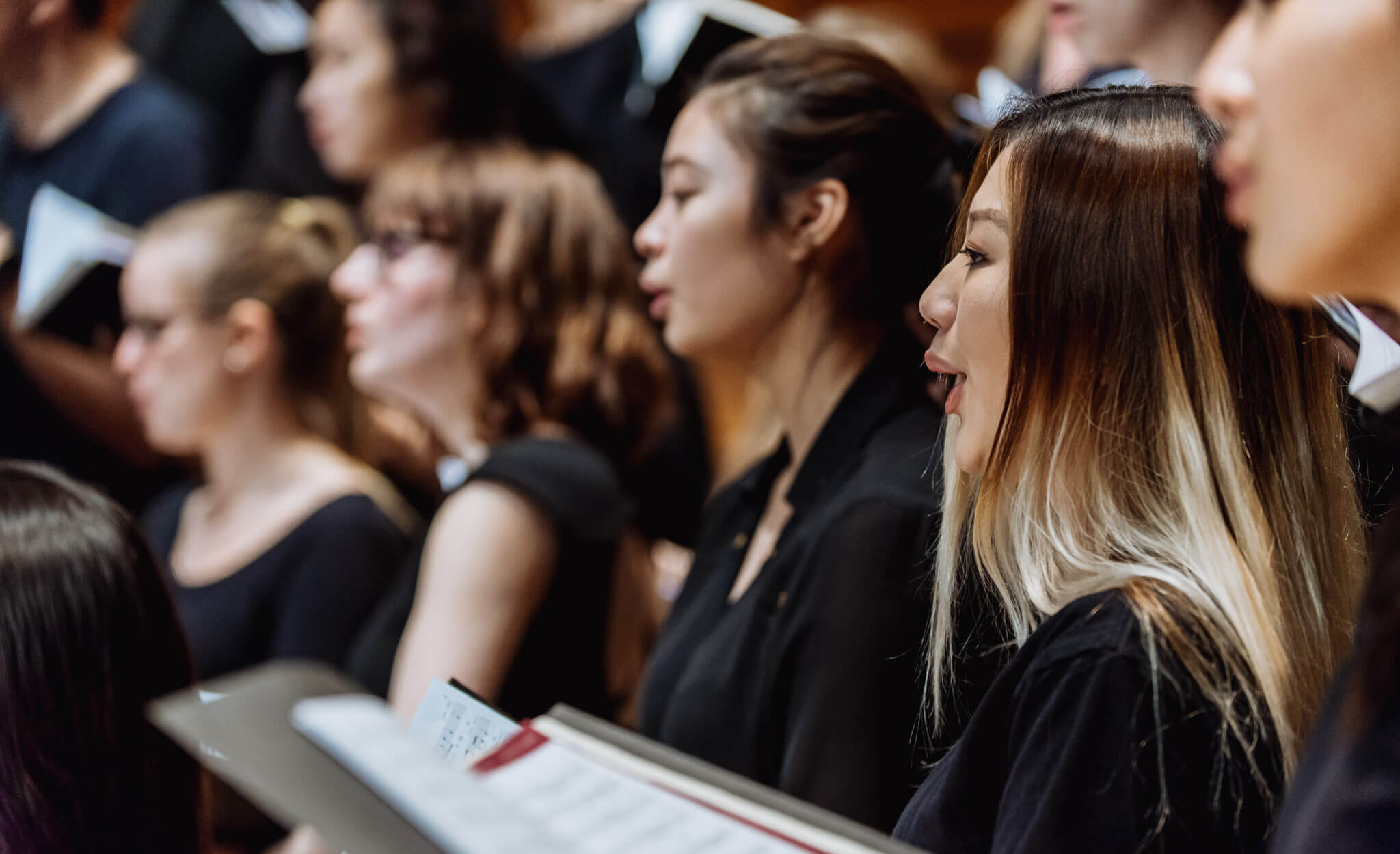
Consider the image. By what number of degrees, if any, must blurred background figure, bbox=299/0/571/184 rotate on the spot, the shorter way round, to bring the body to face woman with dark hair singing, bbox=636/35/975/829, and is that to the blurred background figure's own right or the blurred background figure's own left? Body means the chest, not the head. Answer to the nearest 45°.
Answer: approximately 90° to the blurred background figure's own left

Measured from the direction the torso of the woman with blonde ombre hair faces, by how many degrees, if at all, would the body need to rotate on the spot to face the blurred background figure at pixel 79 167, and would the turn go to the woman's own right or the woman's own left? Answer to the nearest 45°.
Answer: approximately 45° to the woman's own right

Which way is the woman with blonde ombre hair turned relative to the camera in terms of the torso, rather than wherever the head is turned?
to the viewer's left

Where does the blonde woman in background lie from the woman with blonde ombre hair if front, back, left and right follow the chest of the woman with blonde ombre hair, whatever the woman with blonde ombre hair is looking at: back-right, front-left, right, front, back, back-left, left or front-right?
front-right

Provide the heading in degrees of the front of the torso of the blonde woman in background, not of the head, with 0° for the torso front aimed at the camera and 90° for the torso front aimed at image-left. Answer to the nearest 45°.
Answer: approximately 45°

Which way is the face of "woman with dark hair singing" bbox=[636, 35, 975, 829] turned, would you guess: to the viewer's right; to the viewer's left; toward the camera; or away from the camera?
to the viewer's left

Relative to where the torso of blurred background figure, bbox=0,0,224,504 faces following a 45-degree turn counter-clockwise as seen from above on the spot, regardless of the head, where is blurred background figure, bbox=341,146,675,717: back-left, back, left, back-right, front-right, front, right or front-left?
front-left

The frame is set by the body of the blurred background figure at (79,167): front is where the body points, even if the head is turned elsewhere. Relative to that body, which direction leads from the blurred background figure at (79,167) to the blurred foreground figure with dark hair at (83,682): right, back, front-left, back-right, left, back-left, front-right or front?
front-left

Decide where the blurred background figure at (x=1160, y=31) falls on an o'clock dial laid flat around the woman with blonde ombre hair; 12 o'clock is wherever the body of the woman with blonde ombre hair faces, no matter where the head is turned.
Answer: The blurred background figure is roughly at 3 o'clock from the woman with blonde ombre hair.

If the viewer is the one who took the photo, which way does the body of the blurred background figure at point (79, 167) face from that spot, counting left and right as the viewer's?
facing the viewer and to the left of the viewer

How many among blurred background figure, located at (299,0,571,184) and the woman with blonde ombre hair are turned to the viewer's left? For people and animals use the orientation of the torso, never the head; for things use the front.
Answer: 2

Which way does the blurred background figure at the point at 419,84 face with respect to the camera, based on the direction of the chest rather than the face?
to the viewer's left

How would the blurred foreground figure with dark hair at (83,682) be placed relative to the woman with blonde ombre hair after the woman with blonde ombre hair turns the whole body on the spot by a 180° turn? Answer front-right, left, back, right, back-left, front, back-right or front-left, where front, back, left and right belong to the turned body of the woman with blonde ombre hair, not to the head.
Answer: back

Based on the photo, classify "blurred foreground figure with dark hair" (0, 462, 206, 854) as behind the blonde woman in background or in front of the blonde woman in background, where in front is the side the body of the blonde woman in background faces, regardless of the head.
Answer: in front

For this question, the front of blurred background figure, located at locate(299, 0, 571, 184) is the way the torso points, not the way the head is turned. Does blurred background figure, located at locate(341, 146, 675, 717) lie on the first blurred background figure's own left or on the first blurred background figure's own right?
on the first blurred background figure's own left
